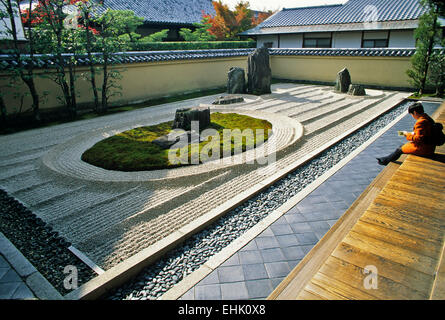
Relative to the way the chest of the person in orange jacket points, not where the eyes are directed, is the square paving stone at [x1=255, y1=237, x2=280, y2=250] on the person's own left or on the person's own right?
on the person's own left

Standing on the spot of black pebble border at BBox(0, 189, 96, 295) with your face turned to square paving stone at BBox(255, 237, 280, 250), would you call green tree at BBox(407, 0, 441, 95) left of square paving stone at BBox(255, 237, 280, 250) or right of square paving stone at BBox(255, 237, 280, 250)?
left

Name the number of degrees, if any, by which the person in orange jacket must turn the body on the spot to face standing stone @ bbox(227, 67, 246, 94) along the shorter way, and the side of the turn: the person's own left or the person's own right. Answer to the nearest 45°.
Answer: approximately 45° to the person's own right

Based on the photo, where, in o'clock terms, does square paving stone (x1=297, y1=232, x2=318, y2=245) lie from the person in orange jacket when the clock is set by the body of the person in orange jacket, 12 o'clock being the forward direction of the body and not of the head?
The square paving stone is roughly at 10 o'clock from the person in orange jacket.

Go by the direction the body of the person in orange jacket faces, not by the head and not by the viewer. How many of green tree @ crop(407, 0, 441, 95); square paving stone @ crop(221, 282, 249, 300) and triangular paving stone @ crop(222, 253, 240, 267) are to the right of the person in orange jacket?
1

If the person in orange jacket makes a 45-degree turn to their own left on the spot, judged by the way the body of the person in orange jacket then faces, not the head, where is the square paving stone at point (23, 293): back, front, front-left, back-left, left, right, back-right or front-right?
front

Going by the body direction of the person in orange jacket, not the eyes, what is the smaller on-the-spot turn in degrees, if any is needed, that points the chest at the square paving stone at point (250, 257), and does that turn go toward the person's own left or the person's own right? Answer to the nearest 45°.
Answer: approximately 45° to the person's own left

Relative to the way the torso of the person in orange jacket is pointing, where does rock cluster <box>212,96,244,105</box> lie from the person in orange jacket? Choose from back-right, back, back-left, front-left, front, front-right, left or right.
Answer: front-right

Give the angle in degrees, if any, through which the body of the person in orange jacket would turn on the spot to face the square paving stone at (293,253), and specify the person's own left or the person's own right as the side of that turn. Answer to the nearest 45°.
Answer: approximately 45° to the person's own left

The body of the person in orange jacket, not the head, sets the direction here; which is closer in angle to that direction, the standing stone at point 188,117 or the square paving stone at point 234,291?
the standing stone

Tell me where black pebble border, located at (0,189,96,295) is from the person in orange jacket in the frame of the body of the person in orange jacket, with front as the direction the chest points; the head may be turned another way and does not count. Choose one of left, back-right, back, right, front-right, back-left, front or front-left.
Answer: front-left

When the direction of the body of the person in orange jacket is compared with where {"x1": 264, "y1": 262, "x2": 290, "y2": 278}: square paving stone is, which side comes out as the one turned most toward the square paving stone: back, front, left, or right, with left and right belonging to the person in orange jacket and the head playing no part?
left

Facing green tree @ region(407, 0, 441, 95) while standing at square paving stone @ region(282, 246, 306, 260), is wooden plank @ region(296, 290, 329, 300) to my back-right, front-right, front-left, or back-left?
back-right

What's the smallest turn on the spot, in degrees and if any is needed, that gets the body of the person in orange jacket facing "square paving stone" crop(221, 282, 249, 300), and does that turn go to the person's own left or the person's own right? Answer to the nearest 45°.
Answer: approximately 45° to the person's own left

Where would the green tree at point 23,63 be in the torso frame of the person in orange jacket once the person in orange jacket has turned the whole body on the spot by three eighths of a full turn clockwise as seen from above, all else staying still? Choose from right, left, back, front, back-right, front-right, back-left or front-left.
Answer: back-left

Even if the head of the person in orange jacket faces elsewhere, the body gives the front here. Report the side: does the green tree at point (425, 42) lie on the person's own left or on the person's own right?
on the person's own right

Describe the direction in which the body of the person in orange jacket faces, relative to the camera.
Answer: to the viewer's left
